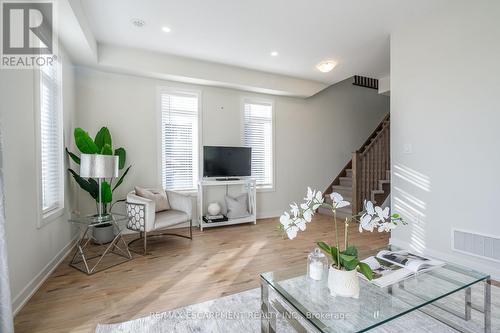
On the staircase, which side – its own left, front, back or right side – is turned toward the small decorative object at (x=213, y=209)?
front

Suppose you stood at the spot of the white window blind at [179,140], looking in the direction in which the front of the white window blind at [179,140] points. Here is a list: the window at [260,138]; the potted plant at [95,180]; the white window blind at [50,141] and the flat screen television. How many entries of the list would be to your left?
2

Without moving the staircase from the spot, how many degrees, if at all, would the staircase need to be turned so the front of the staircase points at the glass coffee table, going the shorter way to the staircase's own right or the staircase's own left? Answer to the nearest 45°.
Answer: approximately 45° to the staircase's own left

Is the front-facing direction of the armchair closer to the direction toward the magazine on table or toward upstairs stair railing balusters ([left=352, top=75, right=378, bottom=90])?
the magazine on table

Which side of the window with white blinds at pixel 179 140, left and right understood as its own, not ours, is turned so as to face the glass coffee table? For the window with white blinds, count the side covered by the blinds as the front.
front

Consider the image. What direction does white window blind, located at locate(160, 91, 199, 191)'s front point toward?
toward the camera

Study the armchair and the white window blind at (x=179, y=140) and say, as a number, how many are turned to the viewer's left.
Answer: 0

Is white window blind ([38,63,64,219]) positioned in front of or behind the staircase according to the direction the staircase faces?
in front

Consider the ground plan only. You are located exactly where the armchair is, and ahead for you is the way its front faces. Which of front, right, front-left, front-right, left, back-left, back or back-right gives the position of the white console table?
left

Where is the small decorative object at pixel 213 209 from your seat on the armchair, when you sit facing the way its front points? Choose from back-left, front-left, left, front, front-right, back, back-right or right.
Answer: left

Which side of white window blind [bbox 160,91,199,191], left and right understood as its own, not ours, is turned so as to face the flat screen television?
left

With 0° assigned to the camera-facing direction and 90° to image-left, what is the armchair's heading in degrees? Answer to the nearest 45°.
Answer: approximately 315°

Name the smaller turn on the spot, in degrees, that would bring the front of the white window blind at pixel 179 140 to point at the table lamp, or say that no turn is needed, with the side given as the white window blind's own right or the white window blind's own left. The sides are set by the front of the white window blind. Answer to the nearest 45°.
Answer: approximately 45° to the white window blind's own right

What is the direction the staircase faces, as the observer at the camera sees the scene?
facing the viewer and to the left of the viewer

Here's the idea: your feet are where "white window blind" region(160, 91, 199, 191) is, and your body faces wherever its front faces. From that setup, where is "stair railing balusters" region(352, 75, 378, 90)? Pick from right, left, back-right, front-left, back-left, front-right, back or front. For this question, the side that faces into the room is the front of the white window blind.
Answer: left

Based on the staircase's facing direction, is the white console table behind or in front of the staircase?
in front

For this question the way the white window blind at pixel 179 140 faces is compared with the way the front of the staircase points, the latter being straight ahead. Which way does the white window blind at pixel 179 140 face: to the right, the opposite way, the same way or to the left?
to the left

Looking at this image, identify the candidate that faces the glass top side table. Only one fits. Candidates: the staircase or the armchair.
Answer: the staircase
